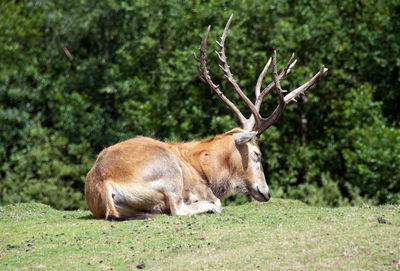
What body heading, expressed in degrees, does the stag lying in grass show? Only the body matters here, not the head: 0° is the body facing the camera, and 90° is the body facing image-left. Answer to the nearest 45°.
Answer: approximately 270°
